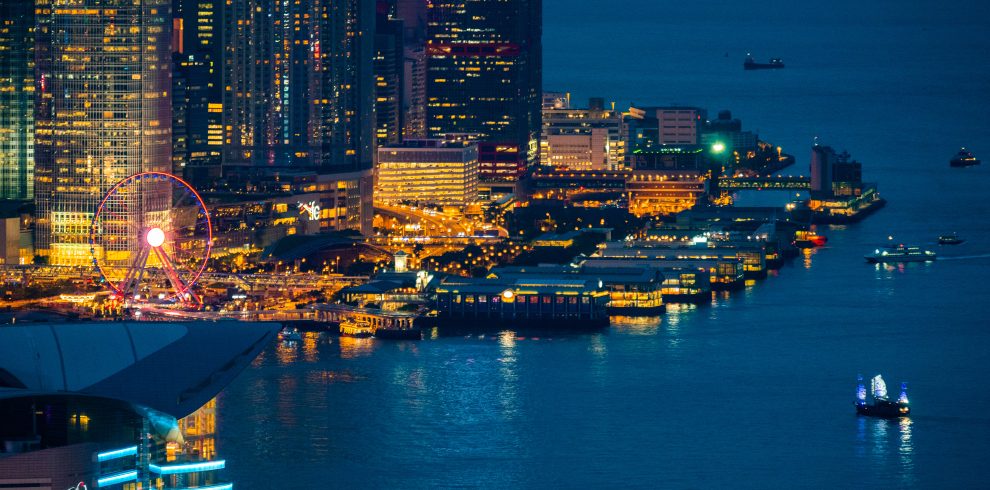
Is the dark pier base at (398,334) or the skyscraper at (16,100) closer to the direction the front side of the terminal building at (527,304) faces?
the dark pier base

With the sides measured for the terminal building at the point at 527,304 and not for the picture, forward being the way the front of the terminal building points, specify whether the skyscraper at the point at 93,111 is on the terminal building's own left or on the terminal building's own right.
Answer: on the terminal building's own right

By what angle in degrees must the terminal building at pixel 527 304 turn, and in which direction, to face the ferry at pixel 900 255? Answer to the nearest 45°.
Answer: approximately 135° to its left

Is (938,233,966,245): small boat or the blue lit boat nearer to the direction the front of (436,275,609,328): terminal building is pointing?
the blue lit boat

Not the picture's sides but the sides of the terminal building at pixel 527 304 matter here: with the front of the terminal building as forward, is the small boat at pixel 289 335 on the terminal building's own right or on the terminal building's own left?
on the terminal building's own right

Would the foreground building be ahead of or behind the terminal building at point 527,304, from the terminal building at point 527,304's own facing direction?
ahead

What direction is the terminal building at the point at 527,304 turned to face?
toward the camera

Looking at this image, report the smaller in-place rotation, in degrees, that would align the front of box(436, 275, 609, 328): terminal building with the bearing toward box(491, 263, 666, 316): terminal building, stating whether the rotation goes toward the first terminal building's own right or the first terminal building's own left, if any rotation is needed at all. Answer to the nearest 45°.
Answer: approximately 135° to the first terminal building's own left
